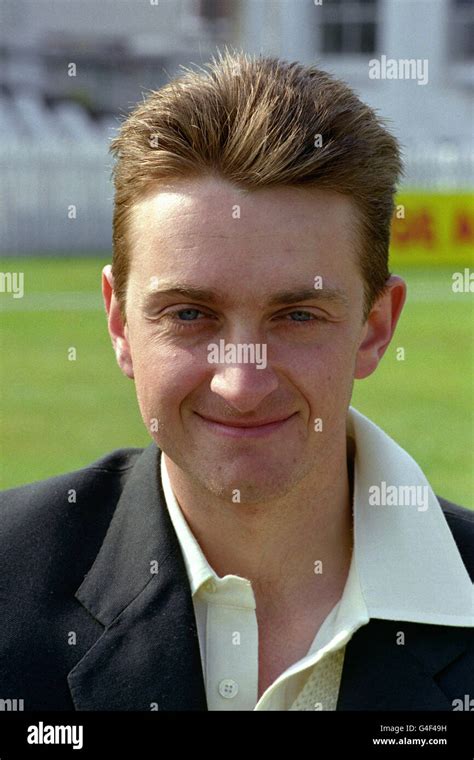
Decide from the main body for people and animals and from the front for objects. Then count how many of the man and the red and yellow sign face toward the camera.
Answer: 2

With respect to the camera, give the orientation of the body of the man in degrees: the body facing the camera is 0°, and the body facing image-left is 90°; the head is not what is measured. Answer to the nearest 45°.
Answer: approximately 0°

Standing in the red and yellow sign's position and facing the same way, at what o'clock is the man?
The man is roughly at 12 o'clock from the red and yellow sign.

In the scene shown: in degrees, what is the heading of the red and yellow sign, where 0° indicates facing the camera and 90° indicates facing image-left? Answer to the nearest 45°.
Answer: approximately 0°

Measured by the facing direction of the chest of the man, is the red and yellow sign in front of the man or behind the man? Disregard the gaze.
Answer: behind
